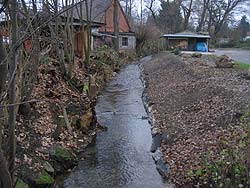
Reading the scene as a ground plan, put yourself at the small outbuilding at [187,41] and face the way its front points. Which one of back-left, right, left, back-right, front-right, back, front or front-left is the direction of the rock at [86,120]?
front

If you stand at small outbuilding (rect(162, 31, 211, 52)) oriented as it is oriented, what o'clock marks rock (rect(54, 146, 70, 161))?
The rock is roughly at 12 o'clock from the small outbuilding.

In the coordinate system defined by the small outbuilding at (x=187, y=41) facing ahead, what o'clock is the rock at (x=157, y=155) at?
The rock is roughly at 12 o'clock from the small outbuilding.

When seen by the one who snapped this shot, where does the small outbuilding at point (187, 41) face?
facing the viewer

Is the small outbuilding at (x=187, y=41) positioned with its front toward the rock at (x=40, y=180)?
yes

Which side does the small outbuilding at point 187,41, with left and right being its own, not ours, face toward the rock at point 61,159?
front

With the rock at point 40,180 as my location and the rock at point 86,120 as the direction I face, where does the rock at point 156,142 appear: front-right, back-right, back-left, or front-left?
front-right

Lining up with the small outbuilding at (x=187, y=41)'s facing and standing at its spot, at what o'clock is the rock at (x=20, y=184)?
The rock is roughly at 12 o'clock from the small outbuilding.

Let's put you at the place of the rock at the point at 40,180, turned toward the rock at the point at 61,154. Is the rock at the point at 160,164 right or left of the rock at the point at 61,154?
right

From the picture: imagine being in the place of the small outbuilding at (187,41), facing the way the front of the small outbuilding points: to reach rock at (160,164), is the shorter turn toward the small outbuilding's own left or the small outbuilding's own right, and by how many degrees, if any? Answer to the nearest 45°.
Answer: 0° — it already faces it

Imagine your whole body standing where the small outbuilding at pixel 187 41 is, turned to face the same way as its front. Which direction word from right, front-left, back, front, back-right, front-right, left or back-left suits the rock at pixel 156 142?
front

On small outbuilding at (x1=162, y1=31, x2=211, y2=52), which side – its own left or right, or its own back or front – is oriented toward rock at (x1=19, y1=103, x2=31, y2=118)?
front

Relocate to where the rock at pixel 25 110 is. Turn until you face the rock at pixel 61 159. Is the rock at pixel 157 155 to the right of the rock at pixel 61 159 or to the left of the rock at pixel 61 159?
left
